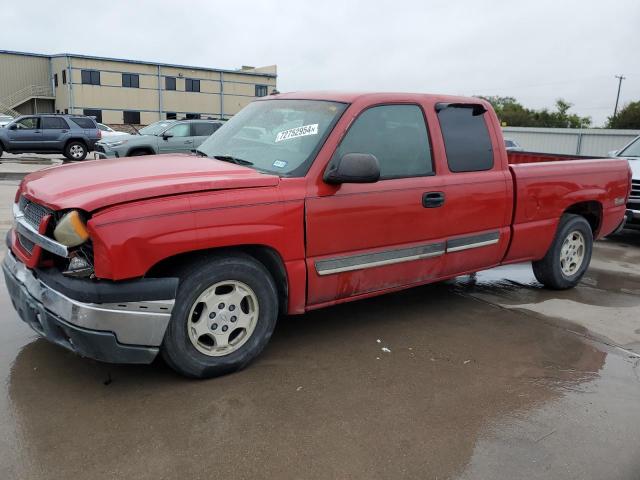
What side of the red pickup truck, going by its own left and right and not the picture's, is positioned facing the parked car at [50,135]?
right

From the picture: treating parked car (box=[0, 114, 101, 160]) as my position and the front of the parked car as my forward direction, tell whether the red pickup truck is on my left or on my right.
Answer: on my left

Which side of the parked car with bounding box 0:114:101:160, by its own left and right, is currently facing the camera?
left

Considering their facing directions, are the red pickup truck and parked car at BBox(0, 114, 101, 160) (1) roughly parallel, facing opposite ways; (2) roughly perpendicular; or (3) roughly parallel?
roughly parallel

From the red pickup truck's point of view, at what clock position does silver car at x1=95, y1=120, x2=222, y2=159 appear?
The silver car is roughly at 4 o'clock from the red pickup truck.

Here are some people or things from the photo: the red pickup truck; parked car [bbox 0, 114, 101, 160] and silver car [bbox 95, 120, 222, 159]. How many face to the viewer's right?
0

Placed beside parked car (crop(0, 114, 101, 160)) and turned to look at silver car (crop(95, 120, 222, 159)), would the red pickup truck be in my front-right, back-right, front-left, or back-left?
front-right

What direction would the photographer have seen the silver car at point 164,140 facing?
facing the viewer and to the left of the viewer

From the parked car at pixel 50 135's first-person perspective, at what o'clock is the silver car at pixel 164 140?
The silver car is roughly at 8 o'clock from the parked car.

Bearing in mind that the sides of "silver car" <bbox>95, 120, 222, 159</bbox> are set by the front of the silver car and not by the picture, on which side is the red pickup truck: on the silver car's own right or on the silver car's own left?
on the silver car's own left

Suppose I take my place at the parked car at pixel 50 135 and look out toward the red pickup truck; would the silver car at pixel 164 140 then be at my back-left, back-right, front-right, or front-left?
front-left

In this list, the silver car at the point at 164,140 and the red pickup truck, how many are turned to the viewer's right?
0
